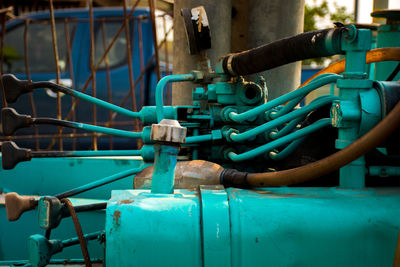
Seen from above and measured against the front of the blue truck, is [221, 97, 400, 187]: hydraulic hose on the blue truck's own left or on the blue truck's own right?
on the blue truck's own left

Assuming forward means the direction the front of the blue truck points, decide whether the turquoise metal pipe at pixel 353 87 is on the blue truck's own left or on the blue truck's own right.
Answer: on the blue truck's own left

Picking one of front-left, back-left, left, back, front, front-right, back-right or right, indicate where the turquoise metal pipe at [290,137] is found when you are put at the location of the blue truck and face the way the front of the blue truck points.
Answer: front-left

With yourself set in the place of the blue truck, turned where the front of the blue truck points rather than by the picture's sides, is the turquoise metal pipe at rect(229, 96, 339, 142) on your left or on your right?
on your left

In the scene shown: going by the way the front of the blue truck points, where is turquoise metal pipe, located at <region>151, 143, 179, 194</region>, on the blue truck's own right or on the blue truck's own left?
on the blue truck's own left

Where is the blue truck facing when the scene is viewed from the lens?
facing the viewer and to the left of the viewer

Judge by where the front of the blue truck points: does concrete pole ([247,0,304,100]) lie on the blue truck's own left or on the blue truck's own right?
on the blue truck's own left
